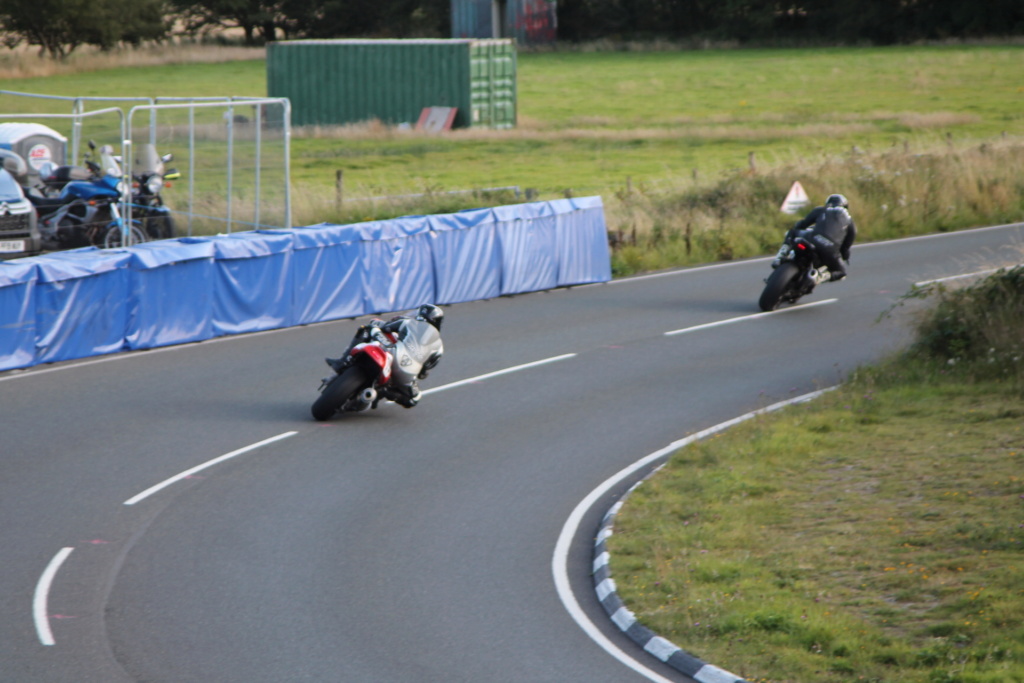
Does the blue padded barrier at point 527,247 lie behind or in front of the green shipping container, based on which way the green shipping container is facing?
in front

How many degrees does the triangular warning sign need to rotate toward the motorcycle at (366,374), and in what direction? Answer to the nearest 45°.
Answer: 0° — it already faces it

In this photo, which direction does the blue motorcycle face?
to the viewer's right

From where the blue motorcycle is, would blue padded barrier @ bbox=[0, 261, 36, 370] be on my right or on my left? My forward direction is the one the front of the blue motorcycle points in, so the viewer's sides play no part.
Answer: on my right

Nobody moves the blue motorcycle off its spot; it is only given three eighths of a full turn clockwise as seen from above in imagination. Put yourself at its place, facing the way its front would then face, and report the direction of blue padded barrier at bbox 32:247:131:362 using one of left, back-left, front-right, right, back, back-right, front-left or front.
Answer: front-left

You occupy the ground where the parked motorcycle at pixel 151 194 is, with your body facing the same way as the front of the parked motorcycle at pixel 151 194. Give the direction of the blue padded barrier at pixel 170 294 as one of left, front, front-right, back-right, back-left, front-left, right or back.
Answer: front-right

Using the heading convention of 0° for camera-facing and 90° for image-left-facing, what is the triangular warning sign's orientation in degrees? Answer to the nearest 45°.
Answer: approximately 0°

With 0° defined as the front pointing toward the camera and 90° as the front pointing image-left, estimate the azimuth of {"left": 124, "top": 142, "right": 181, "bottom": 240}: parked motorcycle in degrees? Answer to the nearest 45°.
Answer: approximately 315°

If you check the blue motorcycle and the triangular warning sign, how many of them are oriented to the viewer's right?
1

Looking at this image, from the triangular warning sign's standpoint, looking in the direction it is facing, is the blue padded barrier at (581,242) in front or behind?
in front
